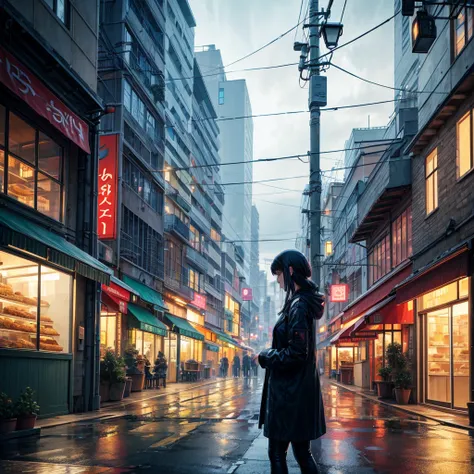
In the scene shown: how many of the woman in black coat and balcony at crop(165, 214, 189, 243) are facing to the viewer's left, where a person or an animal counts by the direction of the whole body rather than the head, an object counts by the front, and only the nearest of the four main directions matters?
1

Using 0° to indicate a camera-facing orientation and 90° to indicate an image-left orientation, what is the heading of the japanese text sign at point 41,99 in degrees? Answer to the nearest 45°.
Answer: approximately 315°

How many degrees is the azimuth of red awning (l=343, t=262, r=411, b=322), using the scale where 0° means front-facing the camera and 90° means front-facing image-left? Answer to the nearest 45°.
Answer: approximately 45°

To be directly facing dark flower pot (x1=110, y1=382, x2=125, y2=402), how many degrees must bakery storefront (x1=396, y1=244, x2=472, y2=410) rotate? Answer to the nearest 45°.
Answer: approximately 45° to its right

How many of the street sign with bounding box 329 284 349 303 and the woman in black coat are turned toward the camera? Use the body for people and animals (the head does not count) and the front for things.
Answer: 1

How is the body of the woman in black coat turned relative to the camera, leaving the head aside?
to the viewer's left

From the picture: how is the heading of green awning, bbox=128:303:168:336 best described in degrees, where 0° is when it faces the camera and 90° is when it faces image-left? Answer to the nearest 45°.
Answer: approximately 315°

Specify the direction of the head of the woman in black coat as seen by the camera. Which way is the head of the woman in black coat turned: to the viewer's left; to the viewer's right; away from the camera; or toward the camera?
to the viewer's left

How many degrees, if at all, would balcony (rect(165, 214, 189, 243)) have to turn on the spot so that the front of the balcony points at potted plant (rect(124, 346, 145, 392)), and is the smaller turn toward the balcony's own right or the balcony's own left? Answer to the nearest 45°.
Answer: approximately 45° to the balcony's own right

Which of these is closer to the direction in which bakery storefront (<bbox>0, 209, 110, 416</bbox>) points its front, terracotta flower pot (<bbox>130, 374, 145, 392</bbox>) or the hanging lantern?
the hanging lantern

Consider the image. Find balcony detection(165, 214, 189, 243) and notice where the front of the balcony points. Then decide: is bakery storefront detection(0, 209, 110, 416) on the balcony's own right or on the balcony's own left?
on the balcony's own right

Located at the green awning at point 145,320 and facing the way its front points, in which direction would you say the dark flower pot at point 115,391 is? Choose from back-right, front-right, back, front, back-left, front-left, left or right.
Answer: front-right
